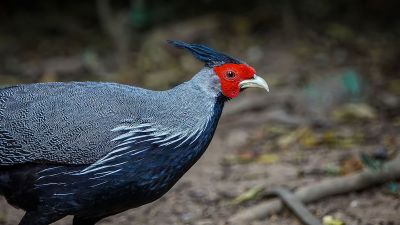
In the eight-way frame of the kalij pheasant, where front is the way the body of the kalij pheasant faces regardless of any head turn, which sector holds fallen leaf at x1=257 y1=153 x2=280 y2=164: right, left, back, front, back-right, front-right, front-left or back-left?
front-left

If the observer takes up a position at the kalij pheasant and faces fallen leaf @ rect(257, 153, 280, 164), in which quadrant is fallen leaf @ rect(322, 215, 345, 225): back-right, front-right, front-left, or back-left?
front-right

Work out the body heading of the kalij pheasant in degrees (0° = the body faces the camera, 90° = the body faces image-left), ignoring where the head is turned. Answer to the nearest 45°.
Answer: approximately 270°

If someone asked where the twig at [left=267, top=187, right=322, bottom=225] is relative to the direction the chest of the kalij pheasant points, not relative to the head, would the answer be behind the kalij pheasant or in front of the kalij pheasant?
in front

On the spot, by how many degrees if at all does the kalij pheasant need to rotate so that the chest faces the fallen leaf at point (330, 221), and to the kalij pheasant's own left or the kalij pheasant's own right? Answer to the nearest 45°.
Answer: approximately 45° to the kalij pheasant's own left

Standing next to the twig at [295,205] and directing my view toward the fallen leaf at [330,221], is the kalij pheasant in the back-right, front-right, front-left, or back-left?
back-right
